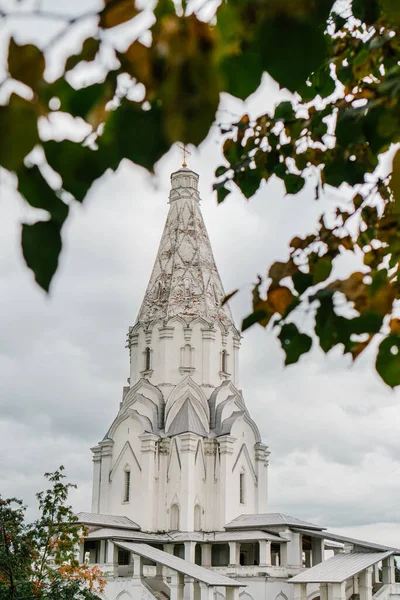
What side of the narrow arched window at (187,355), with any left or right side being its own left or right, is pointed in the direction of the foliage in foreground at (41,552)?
front

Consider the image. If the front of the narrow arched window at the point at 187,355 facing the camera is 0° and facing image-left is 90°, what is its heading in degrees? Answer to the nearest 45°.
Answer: approximately 0°
